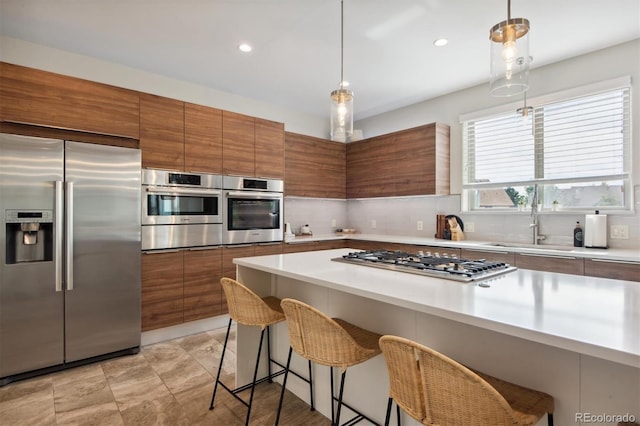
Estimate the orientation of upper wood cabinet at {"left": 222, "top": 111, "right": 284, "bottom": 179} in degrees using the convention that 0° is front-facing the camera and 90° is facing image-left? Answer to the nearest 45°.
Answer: approximately 315°

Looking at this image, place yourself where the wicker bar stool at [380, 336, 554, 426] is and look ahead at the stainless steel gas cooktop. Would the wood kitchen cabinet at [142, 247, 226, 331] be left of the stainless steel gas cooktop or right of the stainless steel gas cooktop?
left

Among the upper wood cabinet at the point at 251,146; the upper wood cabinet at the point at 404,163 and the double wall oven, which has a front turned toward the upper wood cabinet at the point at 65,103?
the upper wood cabinet at the point at 404,163

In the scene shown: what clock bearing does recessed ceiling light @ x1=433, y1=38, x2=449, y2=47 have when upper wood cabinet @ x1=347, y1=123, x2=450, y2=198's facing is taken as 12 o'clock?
The recessed ceiling light is roughly at 10 o'clock from the upper wood cabinet.

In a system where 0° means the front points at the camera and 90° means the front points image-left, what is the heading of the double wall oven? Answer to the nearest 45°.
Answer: approximately 315°

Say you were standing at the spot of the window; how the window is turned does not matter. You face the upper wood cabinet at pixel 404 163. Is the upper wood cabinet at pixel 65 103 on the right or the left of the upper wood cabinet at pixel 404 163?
left

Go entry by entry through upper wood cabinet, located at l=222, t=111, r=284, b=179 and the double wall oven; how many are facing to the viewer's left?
0

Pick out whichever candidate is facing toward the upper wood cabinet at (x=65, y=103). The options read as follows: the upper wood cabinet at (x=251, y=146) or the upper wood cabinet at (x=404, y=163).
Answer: the upper wood cabinet at (x=404, y=163)

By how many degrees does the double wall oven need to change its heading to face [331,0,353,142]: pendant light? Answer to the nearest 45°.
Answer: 0° — it already faces it
